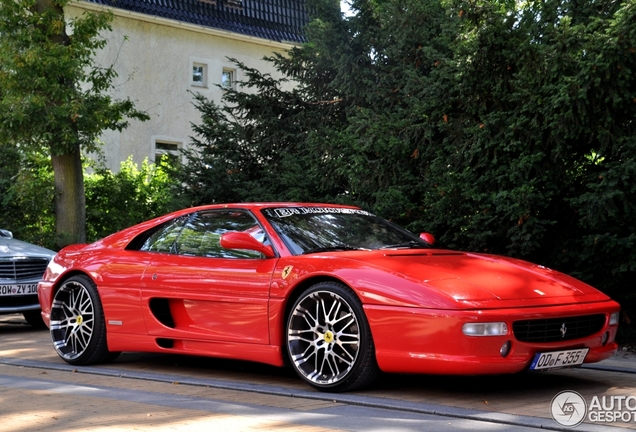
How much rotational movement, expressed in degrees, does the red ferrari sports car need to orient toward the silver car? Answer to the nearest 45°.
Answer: approximately 180°

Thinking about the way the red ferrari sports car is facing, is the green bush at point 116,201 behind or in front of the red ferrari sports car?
behind

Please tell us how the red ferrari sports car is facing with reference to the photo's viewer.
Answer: facing the viewer and to the right of the viewer
